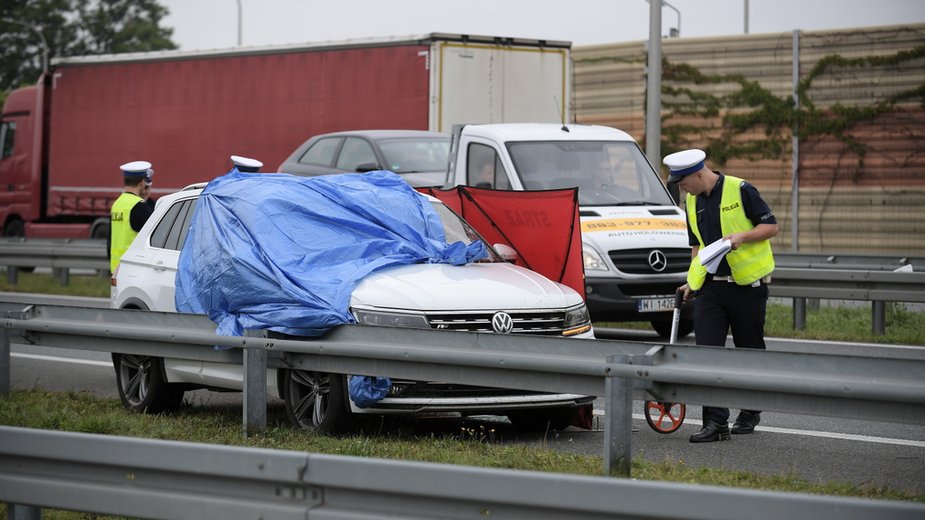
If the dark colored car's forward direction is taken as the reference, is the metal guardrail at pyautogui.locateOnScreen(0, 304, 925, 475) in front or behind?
in front

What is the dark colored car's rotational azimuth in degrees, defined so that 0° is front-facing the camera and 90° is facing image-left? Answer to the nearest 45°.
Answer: approximately 315°

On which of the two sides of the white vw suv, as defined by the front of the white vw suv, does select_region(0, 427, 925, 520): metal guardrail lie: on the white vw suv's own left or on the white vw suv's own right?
on the white vw suv's own right

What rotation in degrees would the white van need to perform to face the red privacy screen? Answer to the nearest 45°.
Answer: approximately 45° to its right

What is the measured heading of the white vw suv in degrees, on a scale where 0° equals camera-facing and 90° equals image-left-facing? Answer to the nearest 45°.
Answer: approximately 315°

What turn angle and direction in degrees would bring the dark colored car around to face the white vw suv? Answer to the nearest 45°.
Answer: approximately 45° to its right

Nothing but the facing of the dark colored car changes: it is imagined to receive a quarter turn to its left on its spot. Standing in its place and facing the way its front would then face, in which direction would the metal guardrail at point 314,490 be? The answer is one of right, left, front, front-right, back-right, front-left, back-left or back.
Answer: back-right

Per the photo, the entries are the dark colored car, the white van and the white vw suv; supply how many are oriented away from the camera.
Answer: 0

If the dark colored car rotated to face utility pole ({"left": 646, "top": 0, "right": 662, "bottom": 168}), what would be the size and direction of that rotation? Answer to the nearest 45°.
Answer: approximately 90° to its left

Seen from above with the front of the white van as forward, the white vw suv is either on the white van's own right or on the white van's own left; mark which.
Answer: on the white van's own right

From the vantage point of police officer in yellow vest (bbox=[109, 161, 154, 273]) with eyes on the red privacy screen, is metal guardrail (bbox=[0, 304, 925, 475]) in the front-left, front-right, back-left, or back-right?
front-right

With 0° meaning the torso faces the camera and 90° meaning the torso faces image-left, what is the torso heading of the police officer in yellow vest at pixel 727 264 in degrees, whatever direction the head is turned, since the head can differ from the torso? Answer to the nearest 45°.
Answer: approximately 45°

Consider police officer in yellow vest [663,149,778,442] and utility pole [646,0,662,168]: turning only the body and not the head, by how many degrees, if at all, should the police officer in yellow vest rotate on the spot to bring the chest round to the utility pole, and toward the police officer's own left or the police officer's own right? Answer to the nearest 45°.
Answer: approximately 135° to the police officer's own right
